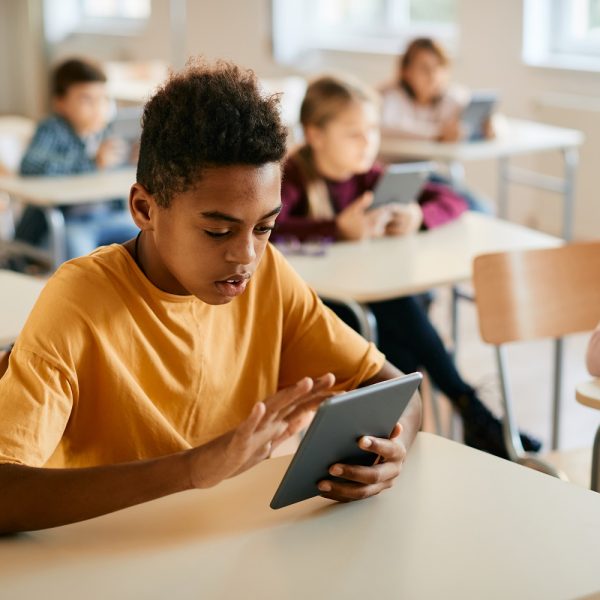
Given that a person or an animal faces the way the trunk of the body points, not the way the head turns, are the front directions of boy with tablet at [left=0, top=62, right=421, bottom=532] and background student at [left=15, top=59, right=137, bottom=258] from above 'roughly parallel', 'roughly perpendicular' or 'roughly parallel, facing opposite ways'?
roughly parallel

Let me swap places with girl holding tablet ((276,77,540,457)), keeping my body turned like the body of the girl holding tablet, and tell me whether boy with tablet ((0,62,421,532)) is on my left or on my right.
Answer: on my right

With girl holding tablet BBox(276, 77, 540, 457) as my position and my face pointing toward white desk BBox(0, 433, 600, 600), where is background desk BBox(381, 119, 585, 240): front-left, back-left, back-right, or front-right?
back-left

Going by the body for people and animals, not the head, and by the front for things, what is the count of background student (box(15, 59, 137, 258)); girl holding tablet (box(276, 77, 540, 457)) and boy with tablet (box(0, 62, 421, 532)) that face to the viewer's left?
0

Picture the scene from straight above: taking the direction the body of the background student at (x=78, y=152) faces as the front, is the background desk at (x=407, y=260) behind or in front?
in front

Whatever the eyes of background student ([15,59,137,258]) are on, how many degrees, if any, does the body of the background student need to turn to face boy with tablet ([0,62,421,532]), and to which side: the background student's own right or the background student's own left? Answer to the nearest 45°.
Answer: approximately 45° to the background student's own right

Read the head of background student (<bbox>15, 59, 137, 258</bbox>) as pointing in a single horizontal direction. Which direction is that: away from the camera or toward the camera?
toward the camera

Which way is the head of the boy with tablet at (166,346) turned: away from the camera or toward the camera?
toward the camera

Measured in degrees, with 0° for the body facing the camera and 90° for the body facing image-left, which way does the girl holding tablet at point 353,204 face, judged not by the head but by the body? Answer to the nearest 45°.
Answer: approximately 315°

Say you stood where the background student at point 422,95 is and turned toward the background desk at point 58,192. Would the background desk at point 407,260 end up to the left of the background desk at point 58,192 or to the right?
left

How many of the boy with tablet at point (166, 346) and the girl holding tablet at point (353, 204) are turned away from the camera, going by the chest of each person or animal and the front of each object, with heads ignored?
0

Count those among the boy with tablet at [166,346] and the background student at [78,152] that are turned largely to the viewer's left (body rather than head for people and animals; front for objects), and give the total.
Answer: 0

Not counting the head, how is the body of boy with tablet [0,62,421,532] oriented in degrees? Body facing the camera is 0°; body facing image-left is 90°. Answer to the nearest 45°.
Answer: approximately 315°

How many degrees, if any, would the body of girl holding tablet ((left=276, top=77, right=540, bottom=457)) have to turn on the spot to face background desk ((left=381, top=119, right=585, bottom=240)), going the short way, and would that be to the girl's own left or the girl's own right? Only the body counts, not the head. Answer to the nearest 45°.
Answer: approximately 135° to the girl's own left

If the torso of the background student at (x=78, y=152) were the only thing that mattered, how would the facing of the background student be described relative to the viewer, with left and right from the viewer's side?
facing the viewer and to the right of the viewer

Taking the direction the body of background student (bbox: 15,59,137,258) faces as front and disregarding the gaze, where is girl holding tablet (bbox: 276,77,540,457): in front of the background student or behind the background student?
in front
